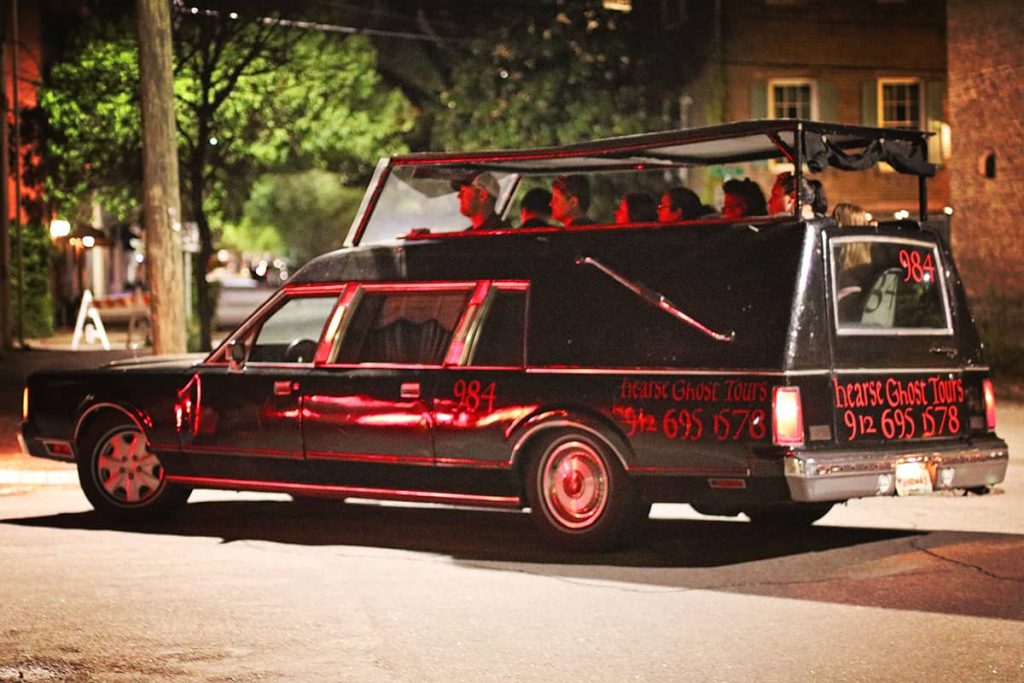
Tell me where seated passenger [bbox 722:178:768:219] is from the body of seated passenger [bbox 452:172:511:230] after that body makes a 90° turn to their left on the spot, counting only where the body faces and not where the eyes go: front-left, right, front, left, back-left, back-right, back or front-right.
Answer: front-left

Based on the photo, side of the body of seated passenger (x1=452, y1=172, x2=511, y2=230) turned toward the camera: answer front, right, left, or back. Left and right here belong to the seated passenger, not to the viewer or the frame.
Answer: left

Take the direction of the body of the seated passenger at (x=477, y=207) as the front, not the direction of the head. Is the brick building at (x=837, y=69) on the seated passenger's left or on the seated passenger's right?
on the seated passenger's right

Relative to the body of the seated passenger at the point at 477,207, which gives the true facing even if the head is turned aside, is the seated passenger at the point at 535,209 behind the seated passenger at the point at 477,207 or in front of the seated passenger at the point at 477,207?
behind

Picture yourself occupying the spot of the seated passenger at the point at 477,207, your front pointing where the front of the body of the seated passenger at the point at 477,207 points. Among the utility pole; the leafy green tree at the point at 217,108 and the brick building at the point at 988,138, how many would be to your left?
0

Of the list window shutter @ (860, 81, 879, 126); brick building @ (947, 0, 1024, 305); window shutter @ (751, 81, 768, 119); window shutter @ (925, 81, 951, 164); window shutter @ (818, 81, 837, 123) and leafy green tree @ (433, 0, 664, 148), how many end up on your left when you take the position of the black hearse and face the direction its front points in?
0

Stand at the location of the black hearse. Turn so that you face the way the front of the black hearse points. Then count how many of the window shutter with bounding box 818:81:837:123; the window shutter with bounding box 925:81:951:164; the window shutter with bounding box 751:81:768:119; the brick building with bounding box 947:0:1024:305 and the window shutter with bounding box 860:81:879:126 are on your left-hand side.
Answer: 0

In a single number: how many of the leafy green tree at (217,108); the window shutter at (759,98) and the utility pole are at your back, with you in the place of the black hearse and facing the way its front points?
0

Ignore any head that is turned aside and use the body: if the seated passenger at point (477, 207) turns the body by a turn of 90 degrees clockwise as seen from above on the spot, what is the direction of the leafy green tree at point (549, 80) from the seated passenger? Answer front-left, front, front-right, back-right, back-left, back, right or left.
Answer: front

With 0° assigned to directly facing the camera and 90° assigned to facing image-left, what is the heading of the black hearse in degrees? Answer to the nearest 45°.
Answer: approximately 135°

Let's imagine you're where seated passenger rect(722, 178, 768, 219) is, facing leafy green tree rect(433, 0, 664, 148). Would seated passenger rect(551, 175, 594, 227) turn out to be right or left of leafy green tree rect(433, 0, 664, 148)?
left

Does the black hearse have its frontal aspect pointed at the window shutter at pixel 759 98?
no

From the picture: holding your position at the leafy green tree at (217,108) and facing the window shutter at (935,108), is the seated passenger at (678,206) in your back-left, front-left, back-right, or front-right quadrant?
front-right

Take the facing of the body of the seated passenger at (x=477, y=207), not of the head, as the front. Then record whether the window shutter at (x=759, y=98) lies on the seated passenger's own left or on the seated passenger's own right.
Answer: on the seated passenger's own right

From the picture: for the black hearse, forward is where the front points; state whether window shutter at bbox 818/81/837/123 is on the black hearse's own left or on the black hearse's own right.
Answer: on the black hearse's own right
